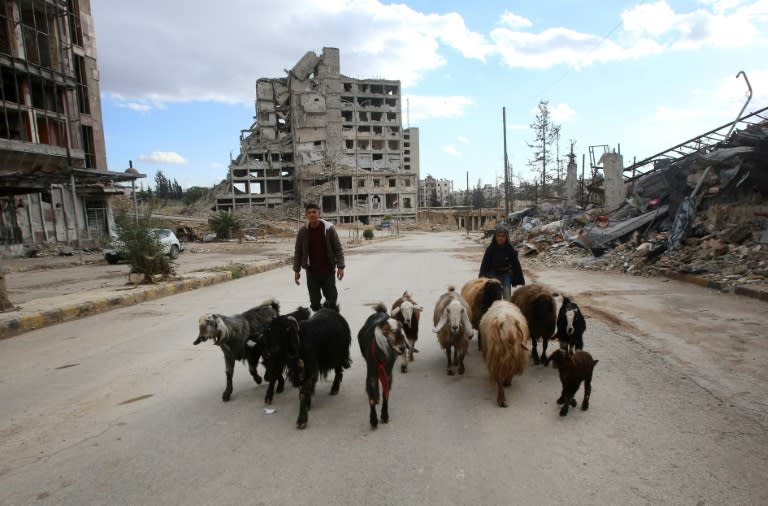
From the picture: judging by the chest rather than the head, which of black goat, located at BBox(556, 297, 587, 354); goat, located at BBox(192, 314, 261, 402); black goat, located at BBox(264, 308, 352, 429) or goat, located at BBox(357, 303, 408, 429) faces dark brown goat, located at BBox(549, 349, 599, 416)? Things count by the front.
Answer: black goat, located at BBox(556, 297, 587, 354)

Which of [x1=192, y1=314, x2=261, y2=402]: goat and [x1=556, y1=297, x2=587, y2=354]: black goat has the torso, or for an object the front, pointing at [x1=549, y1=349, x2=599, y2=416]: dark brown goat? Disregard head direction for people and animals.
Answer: [x1=556, y1=297, x2=587, y2=354]: black goat

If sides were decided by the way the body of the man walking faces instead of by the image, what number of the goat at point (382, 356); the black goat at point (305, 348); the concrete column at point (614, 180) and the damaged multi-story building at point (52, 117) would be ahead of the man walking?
2

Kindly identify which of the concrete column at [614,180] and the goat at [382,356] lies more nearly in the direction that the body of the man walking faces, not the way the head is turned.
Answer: the goat

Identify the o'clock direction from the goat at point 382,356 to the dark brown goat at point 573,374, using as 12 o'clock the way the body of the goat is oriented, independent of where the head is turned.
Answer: The dark brown goat is roughly at 9 o'clock from the goat.

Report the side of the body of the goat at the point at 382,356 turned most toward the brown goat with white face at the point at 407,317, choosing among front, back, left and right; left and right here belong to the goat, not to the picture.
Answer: back

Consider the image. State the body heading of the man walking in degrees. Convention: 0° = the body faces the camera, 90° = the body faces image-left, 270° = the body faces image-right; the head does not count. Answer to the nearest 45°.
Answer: approximately 0°

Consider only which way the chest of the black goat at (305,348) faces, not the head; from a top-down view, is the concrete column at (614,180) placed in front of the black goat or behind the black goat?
behind

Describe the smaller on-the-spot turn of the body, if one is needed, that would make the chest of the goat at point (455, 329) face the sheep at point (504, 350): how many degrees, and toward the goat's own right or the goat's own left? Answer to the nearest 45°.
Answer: approximately 45° to the goat's own left

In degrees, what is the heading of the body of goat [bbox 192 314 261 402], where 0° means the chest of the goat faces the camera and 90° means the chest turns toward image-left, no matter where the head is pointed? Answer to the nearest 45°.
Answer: approximately 45°

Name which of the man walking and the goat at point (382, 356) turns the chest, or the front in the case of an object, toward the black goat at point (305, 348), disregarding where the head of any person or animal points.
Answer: the man walking
